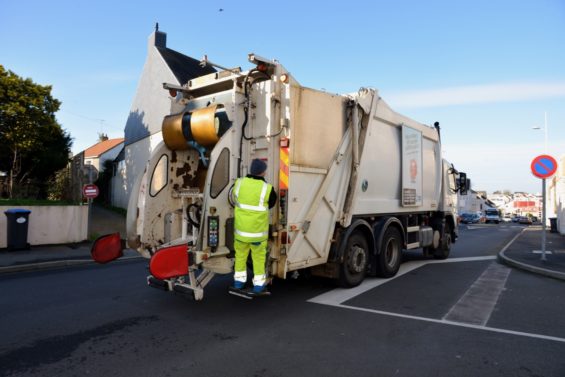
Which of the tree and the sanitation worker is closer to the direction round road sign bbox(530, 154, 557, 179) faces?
the sanitation worker

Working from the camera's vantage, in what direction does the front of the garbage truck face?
facing away from the viewer and to the right of the viewer

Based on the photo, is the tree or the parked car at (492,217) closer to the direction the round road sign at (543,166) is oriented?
the tree

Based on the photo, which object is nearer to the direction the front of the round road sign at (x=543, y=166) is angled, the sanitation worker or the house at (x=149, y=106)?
the sanitation worker

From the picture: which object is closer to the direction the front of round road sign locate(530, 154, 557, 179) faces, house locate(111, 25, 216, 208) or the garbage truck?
the garbage truck

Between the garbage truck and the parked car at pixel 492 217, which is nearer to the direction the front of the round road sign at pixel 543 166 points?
the garbage truck

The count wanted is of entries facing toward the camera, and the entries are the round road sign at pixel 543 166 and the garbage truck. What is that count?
1

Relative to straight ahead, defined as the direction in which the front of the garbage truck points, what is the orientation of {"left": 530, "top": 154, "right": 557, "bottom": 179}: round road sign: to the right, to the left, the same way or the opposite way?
the opposite way

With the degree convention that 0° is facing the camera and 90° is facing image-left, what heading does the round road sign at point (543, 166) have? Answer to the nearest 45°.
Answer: approximately 0°

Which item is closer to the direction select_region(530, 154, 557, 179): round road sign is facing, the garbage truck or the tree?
the garbage truck

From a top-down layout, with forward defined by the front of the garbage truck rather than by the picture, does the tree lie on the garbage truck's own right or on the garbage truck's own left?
on the garbage truck's own left

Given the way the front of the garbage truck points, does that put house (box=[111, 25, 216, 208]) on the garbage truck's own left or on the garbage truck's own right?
on the garbage truck's own left

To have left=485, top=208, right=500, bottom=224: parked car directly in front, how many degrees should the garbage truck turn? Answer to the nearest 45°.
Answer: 0° — it already faces it
